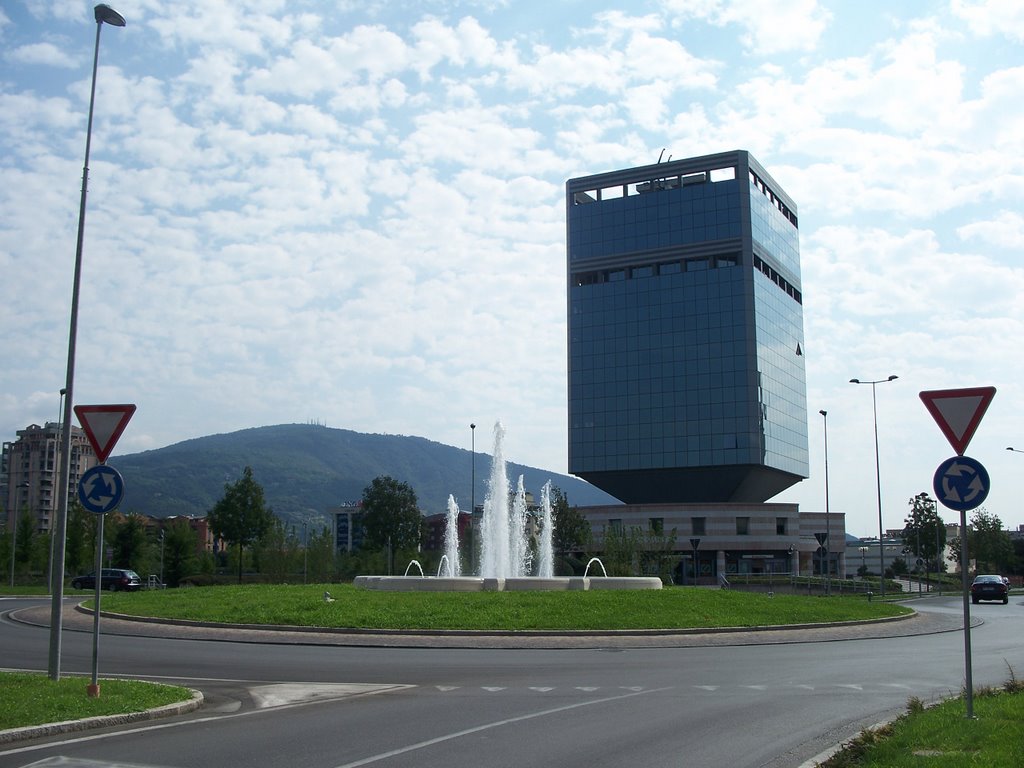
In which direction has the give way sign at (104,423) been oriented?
toward the camera

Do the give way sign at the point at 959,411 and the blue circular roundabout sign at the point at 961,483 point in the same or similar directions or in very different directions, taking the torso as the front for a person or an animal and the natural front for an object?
same or similar directions

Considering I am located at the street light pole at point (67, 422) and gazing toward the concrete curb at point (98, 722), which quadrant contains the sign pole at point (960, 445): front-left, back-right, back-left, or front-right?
front-left

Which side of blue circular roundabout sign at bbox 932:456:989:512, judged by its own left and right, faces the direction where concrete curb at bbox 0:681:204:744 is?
right

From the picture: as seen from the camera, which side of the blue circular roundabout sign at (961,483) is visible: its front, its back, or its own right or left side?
front

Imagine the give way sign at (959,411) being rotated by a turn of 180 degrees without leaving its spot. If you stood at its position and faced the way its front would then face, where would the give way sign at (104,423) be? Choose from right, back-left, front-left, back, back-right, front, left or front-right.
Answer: left

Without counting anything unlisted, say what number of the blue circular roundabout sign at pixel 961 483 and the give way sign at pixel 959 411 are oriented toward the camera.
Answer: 2

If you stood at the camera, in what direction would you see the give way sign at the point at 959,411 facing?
facing the viewer

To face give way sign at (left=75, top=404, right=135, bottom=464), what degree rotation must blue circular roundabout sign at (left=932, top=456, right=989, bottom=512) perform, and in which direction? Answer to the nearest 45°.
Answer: approximately 90° to its right

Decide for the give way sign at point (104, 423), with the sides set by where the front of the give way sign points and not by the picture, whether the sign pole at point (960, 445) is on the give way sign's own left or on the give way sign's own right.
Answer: on the give way sign's own left

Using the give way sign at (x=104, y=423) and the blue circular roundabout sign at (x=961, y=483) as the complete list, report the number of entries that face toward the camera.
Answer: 2

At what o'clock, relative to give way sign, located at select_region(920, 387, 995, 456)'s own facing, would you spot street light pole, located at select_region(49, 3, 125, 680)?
The street light pole is roughly at 3 o'clock from the give way sign.
